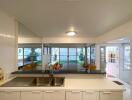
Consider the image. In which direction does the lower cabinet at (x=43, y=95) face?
toward the camera

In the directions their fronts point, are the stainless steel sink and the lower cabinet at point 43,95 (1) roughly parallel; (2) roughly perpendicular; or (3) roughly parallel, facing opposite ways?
roughly parallel

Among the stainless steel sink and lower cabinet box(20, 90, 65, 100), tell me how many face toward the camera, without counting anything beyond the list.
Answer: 2

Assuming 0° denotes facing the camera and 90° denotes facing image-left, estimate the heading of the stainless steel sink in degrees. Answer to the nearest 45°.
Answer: approximately 0°
